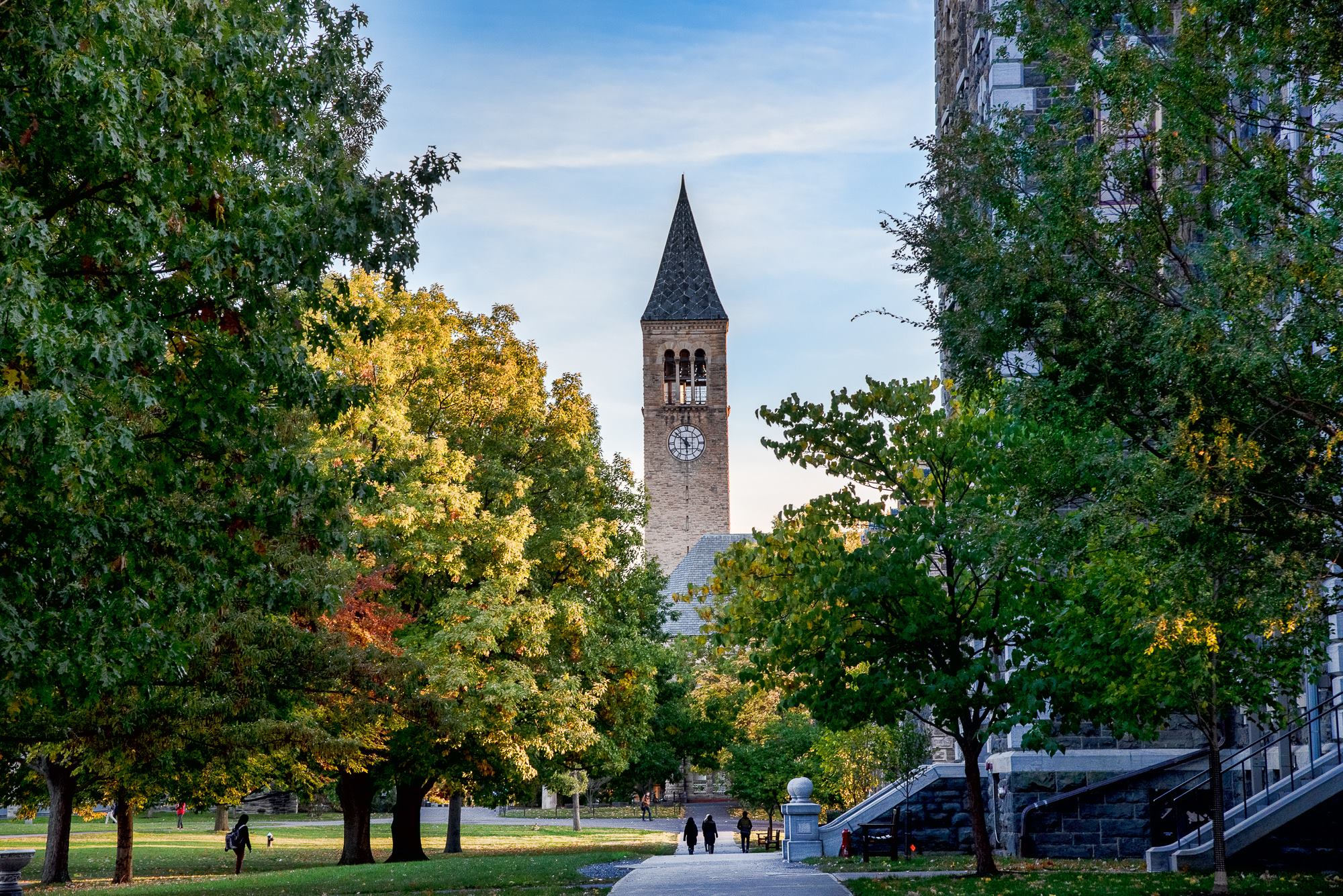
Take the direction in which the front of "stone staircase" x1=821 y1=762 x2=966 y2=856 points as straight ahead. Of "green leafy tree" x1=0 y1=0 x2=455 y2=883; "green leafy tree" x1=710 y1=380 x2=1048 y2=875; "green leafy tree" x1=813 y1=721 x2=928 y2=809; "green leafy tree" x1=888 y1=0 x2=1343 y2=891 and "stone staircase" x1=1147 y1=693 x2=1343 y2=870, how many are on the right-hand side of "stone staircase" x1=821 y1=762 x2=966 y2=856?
1

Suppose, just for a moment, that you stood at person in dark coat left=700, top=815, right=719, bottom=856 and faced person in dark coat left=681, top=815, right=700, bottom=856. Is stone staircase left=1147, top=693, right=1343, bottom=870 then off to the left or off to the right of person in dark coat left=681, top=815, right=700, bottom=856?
left

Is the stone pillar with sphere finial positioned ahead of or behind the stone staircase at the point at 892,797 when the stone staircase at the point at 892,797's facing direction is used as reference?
ahead

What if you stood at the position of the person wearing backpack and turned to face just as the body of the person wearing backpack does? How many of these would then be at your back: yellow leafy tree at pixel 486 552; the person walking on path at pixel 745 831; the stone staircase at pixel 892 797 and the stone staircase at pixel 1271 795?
0

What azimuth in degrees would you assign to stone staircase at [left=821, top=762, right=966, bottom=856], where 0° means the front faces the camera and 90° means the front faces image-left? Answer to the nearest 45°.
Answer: approximately 90°

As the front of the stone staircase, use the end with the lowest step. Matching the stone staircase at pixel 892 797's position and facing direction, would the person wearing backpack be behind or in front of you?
in front

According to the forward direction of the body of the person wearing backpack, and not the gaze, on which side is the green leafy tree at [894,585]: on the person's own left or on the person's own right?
on the person's own right

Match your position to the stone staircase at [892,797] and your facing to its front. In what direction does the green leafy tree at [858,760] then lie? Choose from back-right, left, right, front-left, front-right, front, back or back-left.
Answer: right

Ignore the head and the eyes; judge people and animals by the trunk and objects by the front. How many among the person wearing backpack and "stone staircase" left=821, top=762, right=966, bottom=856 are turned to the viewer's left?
1

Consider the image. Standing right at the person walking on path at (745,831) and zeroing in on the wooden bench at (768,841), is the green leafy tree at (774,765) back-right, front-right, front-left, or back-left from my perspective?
front-left

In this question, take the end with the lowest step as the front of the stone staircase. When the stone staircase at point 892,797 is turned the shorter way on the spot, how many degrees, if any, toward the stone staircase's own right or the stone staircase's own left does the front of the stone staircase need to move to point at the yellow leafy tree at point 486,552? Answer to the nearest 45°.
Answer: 0° — it already faces it

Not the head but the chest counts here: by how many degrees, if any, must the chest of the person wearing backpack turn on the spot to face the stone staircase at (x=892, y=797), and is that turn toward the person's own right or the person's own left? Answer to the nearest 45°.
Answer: approximately 45° to the person's own right
